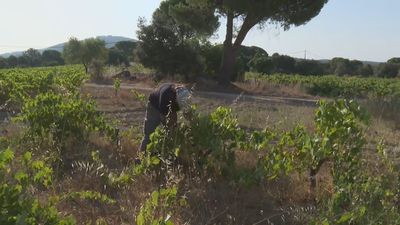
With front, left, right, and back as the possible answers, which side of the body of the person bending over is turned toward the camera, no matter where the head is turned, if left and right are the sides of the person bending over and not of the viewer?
right
